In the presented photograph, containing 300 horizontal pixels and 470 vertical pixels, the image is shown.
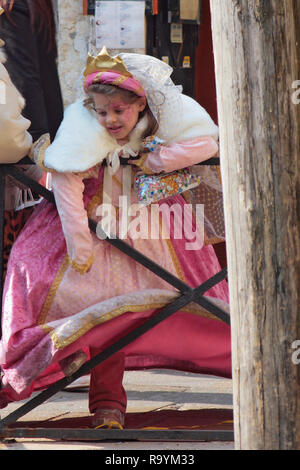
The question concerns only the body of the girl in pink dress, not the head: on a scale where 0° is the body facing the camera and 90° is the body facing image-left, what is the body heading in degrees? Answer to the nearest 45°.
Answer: approximately 0°

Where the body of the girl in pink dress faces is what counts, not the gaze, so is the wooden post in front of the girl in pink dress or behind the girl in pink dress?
in front

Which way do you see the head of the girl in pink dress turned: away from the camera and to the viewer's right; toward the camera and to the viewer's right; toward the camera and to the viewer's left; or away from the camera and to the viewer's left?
toward the camera and to the viewer's left
